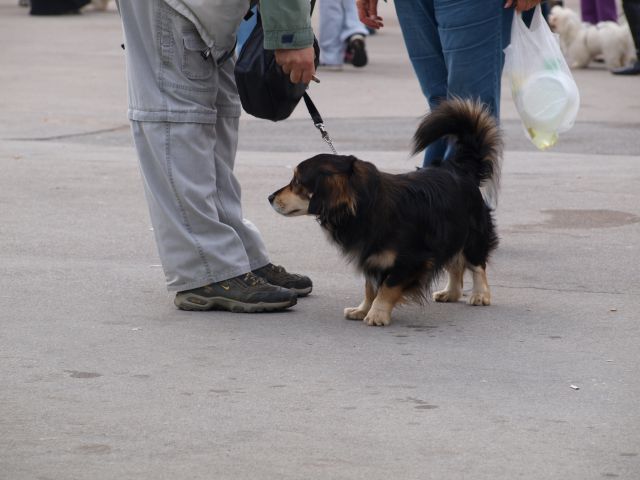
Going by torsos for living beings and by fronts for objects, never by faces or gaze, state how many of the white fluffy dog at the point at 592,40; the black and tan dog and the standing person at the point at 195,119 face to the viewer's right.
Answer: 1

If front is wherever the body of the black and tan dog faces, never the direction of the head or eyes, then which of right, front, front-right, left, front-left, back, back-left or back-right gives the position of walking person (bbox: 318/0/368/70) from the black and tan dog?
back-right

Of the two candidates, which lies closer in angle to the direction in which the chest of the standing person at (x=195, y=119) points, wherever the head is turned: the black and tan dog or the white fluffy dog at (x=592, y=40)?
the black and tan dog

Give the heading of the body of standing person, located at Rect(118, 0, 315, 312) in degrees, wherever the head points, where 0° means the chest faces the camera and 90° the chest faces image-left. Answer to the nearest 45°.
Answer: approximately 270°

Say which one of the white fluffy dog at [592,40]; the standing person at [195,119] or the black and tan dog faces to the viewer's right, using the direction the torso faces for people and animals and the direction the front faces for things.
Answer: the standing person

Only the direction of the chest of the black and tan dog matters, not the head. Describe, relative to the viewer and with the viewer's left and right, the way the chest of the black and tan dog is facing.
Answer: facing the viewer and to the left of the viewer

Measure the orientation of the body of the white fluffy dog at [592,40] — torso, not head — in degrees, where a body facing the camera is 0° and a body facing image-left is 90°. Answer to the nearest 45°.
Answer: approximately 90°

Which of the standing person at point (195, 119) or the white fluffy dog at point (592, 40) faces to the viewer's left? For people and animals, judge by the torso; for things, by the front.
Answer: the white fluffy dog

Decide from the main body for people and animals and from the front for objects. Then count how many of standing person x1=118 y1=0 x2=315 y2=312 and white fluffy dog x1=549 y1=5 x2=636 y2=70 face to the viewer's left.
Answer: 1

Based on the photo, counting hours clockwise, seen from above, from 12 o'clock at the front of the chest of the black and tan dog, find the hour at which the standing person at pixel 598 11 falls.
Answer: The standing person is roughly at 5 o'clock from the black and tan dog.

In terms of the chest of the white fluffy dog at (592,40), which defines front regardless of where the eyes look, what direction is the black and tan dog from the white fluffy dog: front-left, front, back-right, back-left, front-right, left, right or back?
left

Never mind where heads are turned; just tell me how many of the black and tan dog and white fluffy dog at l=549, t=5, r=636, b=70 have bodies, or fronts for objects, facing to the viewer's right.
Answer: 0

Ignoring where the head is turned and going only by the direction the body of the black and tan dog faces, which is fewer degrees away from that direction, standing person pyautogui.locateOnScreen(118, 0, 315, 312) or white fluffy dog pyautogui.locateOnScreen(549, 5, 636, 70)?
the standing person

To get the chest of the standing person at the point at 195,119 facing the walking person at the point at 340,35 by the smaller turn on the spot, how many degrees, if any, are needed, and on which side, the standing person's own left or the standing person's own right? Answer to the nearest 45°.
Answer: approximately 90° to the standing person's own left

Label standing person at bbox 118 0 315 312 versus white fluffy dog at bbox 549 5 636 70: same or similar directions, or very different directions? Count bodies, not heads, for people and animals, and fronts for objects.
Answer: very different directions
